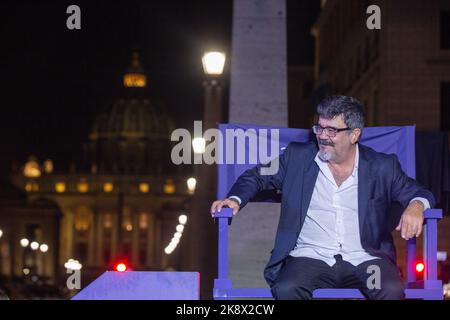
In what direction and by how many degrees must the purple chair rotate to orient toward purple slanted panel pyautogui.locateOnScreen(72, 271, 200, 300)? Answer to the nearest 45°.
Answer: approximately 45° to its right

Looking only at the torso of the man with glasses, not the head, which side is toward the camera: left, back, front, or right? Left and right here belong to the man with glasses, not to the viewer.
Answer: front

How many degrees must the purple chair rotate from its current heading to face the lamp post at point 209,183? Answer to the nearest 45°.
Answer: approximately 180°

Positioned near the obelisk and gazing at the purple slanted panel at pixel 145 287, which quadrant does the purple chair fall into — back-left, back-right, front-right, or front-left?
front-left

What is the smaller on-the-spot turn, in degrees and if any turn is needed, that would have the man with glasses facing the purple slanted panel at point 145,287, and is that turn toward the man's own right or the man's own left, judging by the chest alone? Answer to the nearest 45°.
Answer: approximately 45° to the man's own right

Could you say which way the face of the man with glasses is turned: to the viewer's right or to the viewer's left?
to the viewer's left

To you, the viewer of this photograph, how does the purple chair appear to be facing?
facing the viewer

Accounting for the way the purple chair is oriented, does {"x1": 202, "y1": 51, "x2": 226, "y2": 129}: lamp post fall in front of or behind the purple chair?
behind

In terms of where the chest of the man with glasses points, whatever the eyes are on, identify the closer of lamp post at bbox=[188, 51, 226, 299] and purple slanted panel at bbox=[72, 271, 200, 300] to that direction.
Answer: the purple slanted panel

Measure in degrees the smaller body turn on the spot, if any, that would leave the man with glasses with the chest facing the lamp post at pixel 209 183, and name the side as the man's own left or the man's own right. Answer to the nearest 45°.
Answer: approximately 180°

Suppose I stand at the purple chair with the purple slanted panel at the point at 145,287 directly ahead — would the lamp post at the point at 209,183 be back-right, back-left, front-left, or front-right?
back-right

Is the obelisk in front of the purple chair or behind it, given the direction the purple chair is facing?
behind

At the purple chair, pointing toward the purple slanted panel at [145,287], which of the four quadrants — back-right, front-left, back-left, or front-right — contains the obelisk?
back-right
